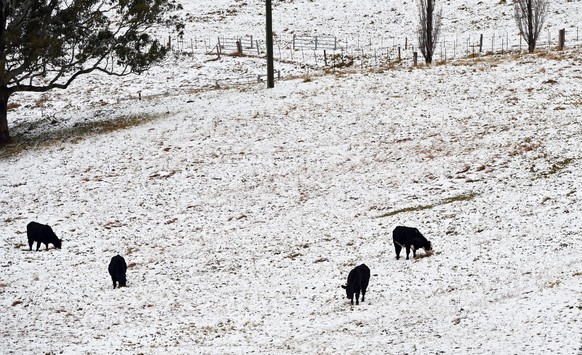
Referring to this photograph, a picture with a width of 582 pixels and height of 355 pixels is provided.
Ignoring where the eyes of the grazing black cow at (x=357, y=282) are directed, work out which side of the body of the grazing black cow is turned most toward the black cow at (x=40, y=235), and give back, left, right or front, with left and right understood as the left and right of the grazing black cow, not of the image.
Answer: right

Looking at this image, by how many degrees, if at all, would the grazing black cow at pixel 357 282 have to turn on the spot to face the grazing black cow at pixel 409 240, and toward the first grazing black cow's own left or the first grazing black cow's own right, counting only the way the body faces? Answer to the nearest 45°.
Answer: approximately 180°

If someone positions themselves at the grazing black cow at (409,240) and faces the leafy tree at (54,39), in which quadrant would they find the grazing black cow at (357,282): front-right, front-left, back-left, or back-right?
back-left

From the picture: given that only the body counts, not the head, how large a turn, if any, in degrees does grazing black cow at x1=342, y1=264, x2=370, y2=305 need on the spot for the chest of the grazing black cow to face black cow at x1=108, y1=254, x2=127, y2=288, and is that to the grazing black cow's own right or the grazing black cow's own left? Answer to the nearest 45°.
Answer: approximately 45° to the grazing black cow's own right

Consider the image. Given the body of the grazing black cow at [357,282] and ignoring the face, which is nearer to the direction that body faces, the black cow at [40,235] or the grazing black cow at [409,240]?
the black cow

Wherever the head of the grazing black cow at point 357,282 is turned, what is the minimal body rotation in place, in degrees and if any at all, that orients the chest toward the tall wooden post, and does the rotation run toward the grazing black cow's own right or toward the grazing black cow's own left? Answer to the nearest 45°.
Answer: approximately 135° to the grazing black cow's own right

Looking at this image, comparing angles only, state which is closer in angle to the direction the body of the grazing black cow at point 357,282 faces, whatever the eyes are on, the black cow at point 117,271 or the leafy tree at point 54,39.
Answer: the black cow

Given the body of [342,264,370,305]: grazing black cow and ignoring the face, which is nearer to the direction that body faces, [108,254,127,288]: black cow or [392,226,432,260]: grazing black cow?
the black cow
